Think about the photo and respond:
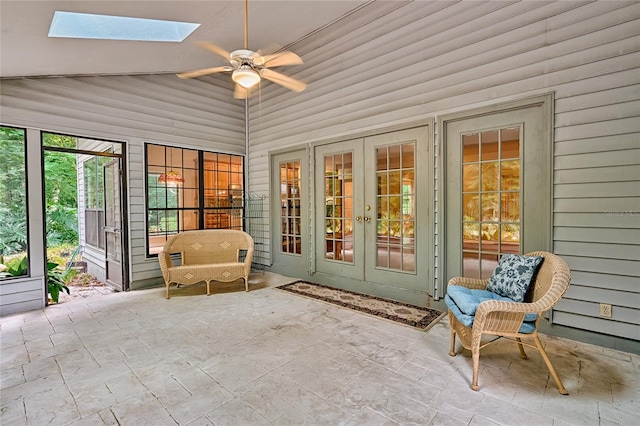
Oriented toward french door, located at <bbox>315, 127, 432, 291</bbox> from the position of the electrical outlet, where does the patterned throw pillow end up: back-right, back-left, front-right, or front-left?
front-left

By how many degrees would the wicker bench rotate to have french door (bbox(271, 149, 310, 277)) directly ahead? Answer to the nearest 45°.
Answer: approximately 90° to its left

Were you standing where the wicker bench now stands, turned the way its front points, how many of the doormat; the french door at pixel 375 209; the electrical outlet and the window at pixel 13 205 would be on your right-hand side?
1

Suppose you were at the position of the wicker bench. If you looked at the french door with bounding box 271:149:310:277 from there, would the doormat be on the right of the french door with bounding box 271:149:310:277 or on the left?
right

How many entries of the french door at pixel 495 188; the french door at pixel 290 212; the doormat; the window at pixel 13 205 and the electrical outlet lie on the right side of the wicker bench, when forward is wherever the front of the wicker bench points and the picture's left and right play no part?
1

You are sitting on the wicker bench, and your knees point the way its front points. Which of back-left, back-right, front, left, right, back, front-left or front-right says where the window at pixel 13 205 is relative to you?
right

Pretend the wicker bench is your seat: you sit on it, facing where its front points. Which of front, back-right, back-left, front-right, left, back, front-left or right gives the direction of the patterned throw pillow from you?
front-left

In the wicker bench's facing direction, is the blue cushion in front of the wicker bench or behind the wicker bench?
in front

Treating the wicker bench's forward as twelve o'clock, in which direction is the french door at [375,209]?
The french door is roughly at 10 o'clock from the wicker bench.

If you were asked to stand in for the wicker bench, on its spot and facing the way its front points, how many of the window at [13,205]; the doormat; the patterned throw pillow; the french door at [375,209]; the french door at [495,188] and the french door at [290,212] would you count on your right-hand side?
1

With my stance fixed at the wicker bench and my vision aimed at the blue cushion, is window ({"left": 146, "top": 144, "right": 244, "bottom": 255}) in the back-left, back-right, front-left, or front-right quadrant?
back-left

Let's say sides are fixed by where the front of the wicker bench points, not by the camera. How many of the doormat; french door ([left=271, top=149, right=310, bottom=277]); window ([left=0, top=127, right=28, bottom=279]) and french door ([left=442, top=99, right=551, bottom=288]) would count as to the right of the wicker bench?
1

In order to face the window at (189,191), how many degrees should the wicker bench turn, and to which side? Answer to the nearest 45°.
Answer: approximately 180°

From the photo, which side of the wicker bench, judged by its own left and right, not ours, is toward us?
front

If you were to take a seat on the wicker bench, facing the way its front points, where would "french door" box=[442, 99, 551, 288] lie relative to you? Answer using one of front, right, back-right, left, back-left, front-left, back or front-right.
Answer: front-left

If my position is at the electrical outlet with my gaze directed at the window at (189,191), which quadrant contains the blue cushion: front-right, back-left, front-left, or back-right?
front-left
